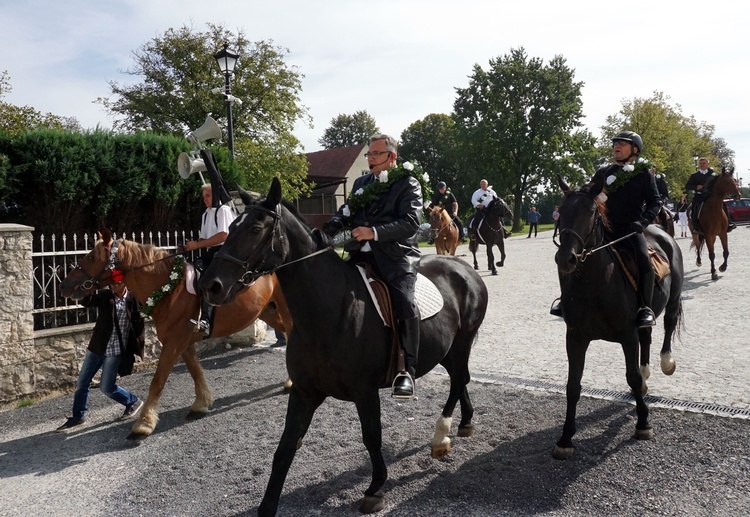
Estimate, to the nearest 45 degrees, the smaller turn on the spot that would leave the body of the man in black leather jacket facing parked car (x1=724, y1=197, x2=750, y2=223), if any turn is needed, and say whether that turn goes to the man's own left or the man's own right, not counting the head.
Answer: approximately 180°

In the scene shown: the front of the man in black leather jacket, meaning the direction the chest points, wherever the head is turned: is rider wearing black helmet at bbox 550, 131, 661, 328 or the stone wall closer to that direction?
the stone wall

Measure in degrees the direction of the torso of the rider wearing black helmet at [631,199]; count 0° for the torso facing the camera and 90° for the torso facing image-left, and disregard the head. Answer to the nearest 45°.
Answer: approximately 45°

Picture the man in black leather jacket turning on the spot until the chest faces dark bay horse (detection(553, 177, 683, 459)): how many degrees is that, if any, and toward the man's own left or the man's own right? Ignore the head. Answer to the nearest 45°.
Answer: approximately 180°

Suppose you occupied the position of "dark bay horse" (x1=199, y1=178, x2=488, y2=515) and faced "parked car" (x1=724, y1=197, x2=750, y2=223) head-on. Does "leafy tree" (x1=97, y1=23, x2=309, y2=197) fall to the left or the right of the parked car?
left

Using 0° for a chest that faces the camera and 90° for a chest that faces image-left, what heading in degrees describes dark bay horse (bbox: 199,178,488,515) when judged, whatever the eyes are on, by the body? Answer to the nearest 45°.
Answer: approximately 45°

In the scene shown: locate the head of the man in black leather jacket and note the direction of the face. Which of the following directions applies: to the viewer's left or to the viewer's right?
to the viewer's left

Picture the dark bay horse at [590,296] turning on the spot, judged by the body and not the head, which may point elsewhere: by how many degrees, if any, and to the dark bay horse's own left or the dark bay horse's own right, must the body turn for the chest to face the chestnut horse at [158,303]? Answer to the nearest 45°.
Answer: approximately 45° to the dark bay horse's own right

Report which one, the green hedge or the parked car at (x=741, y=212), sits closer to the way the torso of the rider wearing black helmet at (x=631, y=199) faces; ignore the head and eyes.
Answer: the green hedge

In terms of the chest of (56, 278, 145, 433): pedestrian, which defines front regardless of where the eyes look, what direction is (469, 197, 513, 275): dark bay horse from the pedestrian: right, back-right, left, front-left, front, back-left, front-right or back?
back
